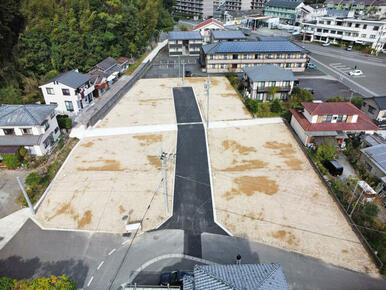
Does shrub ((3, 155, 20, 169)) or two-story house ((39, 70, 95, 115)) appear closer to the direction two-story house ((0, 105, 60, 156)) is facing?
the shrub

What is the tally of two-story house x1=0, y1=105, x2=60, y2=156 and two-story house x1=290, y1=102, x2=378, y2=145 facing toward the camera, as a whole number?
2

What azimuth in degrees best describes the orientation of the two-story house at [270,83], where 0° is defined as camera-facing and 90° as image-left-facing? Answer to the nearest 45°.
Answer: approximately 0°

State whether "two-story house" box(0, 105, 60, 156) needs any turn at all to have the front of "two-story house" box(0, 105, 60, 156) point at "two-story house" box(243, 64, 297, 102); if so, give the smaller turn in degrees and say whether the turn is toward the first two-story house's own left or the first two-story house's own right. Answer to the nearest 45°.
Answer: approximately 90° to the first two-story house's own left

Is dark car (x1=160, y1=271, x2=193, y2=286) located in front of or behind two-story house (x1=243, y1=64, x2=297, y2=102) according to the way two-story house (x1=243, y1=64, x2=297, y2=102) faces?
in front

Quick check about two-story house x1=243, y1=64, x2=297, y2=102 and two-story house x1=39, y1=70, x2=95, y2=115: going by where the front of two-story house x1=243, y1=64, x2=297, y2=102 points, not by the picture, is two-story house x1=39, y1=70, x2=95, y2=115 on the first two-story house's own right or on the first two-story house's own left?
on the first two-story house's own right

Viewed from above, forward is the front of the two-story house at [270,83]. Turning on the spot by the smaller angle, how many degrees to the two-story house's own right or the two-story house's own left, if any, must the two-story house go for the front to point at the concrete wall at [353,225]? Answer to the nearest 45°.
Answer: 0° — it already faces it

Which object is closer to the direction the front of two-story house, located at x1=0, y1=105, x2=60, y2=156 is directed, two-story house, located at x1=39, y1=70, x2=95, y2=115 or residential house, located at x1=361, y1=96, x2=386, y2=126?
the residential house

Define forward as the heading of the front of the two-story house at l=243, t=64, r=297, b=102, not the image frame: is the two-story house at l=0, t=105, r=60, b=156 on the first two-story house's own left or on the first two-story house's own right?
on the first two-story house's own right

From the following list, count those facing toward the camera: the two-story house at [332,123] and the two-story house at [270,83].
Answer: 2

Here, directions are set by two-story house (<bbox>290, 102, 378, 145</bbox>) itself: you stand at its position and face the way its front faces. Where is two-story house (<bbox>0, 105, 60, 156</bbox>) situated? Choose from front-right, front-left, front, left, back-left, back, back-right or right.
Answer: front-right

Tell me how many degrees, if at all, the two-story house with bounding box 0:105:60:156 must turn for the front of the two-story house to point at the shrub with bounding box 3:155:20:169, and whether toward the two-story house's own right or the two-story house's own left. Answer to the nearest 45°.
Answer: approximately 45° to the two-story house's own right

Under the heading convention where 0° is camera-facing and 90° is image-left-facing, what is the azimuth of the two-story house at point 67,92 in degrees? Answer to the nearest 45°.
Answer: approximately 315°
